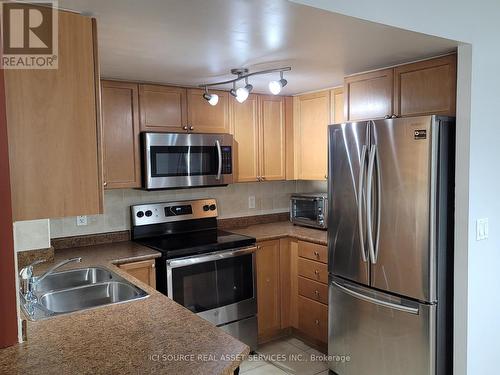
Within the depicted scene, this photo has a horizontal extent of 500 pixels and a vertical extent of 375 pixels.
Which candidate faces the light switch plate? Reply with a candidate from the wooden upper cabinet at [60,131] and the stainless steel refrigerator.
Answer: the wooden upper cabinet

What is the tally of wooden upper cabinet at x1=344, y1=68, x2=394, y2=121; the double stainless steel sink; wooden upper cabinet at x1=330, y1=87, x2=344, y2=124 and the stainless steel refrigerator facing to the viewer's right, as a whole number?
1

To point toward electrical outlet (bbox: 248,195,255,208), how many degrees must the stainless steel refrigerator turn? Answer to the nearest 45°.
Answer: approximately 90° to its right

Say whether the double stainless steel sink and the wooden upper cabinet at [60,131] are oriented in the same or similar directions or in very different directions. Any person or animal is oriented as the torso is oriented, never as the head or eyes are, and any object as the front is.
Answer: same or similar directions

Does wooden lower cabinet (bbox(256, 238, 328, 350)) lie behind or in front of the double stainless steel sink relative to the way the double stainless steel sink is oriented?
in front

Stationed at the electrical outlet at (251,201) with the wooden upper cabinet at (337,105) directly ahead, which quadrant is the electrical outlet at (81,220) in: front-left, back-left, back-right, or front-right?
back-right

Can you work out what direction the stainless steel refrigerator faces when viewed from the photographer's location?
facing the viewer and to the left of the viewer

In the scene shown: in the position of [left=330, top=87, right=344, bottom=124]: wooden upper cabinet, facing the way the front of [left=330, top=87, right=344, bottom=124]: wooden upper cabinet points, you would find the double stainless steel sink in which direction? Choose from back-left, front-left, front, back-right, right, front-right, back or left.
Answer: front

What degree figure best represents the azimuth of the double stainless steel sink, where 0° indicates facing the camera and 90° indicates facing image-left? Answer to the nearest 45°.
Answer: approximately 270°

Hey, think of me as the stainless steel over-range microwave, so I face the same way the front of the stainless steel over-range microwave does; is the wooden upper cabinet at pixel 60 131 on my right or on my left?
on my right

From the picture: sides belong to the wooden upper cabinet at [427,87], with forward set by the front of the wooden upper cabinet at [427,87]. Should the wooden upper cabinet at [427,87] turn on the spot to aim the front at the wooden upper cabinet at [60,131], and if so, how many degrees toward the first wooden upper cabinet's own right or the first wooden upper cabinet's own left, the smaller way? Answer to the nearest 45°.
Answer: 0° — it already faces it

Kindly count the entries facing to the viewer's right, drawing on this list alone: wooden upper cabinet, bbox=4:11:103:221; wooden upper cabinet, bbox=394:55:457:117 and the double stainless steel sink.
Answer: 2

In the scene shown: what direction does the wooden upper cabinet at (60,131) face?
to the viewer's right

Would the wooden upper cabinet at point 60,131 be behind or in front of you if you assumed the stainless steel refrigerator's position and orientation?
in front
